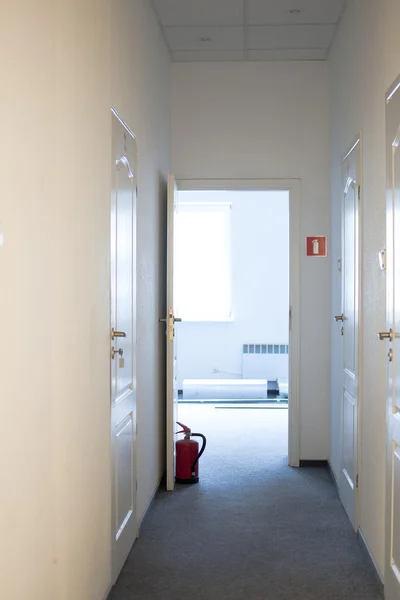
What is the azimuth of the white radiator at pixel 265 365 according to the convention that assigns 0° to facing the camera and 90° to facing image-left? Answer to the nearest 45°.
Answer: approximately 0°

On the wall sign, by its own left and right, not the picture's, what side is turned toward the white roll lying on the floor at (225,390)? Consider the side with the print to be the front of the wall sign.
back

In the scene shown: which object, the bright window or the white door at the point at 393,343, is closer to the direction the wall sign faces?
the white door

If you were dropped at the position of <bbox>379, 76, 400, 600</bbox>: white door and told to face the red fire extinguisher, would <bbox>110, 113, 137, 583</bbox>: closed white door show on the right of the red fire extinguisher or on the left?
left

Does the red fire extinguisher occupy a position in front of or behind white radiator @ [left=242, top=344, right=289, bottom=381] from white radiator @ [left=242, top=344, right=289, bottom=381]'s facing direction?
in front

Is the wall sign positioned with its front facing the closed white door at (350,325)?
yes

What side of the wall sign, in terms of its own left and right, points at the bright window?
back

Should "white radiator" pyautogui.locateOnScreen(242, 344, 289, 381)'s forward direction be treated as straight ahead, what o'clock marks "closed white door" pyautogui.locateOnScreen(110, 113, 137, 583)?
The closed white door is roughly at 12 o'clock from the white radiator.

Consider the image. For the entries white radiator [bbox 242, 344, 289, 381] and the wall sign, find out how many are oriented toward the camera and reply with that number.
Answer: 2

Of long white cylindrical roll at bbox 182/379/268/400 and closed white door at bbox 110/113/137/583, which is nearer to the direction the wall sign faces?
the closed white door

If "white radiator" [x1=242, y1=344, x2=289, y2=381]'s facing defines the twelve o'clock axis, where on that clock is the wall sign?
The wall sign is roughly at 12 o'clock from the white radiator.
